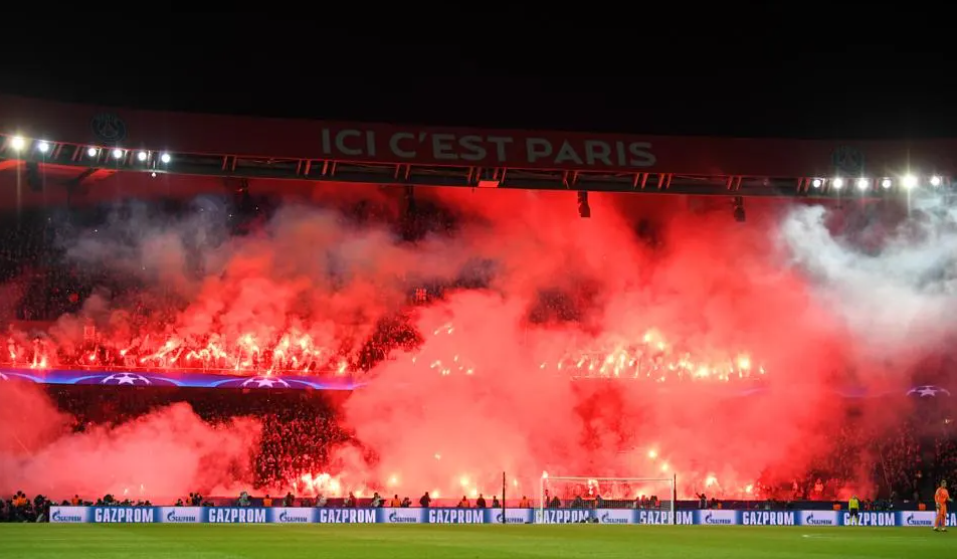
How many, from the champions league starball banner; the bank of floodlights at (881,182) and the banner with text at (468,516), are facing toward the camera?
3

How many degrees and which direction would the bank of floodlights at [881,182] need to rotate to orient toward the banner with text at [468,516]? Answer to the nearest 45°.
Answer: approximately 45° to its right

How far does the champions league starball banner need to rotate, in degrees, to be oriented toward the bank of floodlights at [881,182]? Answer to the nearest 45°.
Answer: approximately 90° to its left

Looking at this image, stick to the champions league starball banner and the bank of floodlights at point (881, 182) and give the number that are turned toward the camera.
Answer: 2

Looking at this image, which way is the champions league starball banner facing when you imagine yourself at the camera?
facing the viewer

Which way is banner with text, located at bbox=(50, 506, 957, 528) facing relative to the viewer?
toward the camera

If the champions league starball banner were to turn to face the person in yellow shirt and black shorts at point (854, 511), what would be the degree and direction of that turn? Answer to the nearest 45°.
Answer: approximately 45° to its left
